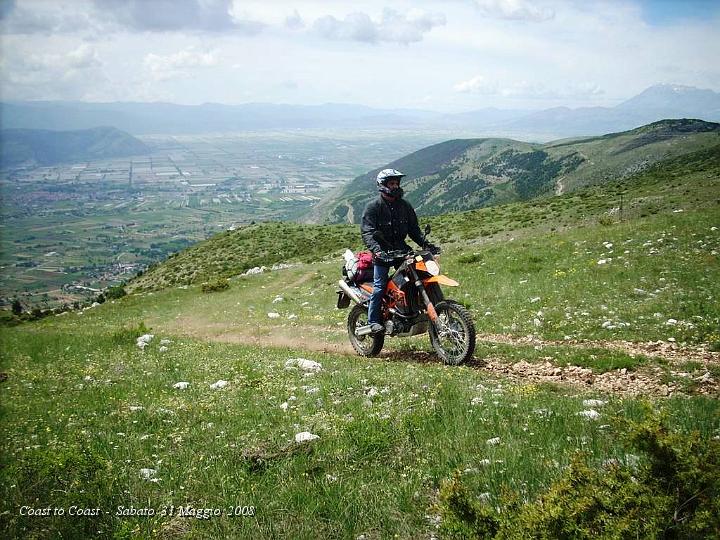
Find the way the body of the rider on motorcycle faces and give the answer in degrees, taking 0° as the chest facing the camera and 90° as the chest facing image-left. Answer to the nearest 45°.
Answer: approximately 315°

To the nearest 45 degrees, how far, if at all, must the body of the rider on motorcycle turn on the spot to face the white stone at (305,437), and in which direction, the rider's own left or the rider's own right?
approximately 45° to the rider's own right

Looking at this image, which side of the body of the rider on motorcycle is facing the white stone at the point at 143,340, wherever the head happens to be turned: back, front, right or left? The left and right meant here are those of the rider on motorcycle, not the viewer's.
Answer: back

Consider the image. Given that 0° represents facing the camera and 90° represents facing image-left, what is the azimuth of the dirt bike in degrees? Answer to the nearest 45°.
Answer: approximately 315°

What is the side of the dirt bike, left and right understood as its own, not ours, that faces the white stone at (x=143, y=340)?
back

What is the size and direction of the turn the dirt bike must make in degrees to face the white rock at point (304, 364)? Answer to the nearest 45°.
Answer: approximately 135° to its right
